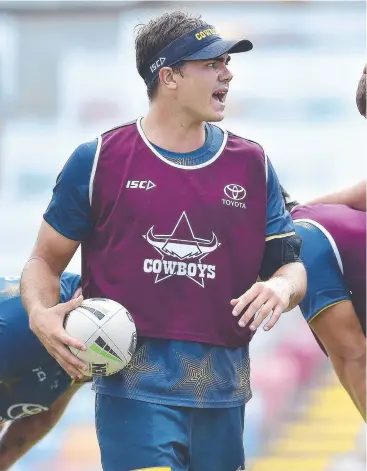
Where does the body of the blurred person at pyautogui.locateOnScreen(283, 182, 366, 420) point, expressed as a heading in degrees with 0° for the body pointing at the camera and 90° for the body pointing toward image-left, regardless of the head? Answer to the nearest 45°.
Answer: approximately 90°

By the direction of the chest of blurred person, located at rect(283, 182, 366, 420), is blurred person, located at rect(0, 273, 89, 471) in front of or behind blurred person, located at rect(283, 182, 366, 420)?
in front

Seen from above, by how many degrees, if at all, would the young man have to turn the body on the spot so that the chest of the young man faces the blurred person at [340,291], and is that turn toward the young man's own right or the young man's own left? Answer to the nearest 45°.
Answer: approximately 135° to the young man's own left

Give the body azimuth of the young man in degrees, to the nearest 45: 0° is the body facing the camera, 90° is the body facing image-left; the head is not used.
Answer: approximately 0°

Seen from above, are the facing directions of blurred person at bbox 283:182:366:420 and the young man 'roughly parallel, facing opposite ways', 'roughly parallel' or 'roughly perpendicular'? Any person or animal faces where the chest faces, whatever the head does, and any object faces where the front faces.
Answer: roughly perpendicular

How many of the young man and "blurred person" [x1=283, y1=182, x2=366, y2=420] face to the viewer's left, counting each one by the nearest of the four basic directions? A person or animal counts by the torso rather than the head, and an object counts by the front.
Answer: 1
